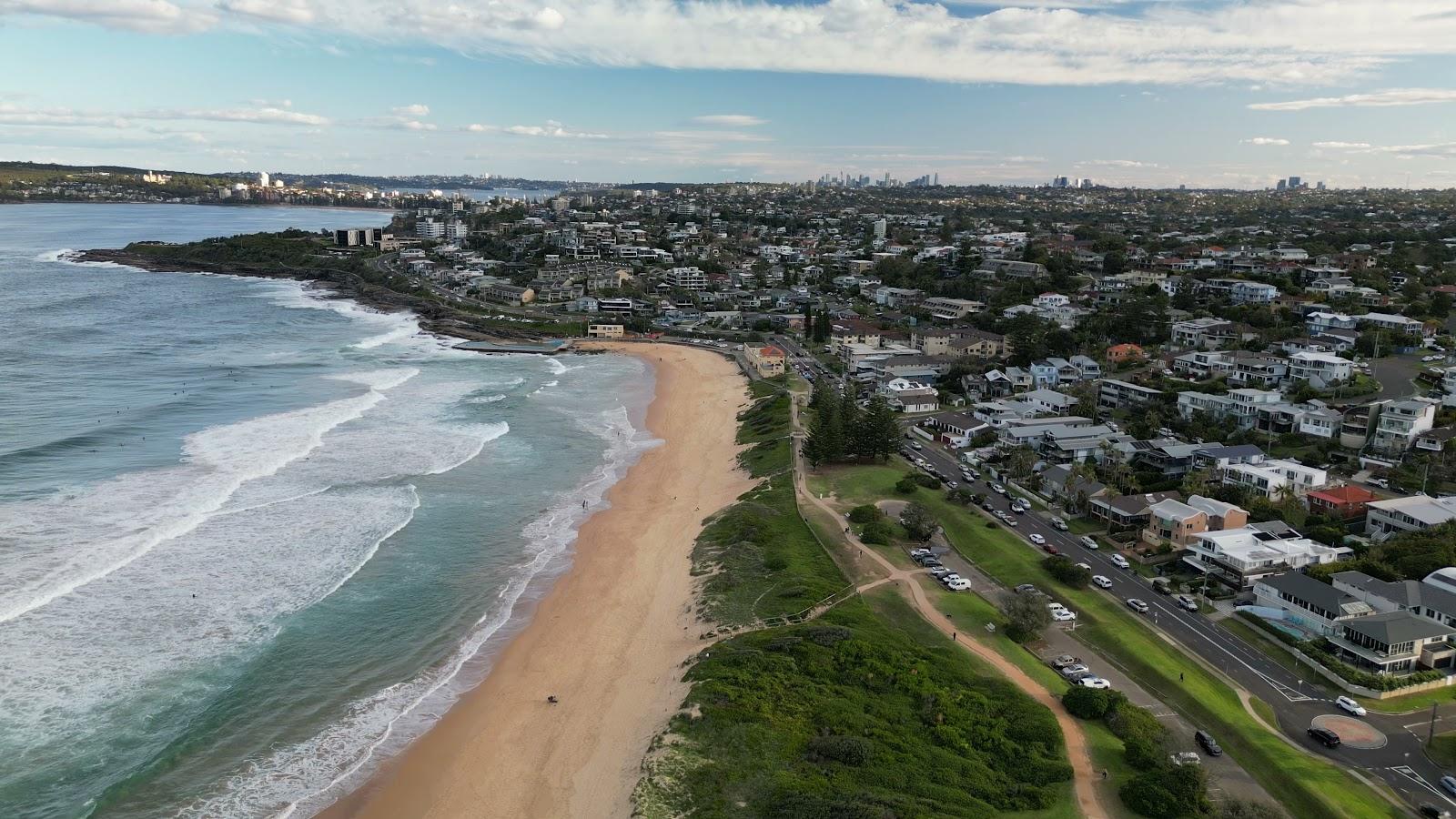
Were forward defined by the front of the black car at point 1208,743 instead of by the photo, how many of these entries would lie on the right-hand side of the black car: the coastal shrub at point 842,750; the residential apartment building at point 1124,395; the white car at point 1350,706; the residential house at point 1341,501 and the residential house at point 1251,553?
1

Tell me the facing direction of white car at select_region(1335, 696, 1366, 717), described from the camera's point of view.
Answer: facing the viewer and to the right of the viewer

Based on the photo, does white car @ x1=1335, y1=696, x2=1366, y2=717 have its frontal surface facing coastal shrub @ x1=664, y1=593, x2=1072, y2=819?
no

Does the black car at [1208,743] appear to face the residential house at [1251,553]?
no

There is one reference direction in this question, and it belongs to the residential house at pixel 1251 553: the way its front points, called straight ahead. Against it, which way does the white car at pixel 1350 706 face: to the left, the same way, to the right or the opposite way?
to the left

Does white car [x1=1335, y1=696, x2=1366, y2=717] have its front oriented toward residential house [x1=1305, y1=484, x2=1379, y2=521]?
no

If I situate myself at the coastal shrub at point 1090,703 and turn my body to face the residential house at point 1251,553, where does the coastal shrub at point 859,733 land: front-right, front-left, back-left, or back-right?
back-left

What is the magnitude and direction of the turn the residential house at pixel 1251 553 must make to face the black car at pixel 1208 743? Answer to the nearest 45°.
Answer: approximately 45° to its left

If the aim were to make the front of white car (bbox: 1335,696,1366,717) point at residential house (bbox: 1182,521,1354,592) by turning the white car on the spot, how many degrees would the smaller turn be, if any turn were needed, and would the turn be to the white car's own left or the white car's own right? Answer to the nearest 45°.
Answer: approximately 135° to the white car's own left

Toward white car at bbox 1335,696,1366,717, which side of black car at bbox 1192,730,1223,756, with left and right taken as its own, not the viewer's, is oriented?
left

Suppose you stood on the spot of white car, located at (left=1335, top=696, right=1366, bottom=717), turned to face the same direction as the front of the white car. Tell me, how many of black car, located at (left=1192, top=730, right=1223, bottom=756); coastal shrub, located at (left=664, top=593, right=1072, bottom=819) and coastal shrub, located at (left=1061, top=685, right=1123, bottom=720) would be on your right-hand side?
3

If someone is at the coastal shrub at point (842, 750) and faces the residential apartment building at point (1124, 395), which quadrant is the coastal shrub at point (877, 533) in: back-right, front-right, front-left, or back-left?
front-left

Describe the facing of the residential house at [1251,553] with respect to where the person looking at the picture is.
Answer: facing the viewer and to the left of the viewer

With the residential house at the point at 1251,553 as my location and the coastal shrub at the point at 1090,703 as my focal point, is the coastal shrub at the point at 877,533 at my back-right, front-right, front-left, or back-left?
front-right

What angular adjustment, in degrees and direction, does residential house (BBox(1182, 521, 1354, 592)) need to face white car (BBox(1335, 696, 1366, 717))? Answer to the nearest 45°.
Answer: approximately 45° to its left

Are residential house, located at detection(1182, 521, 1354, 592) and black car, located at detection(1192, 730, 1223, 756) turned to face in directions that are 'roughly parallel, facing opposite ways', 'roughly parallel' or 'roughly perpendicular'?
roughly perpendicular

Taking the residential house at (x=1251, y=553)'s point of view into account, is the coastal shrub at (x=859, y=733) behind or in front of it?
in front
